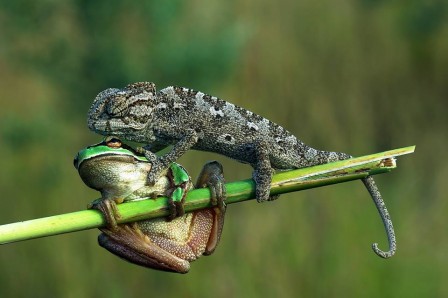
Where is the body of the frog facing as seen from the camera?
to the viewer's left

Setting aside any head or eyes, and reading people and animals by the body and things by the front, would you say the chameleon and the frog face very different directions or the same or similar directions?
same or similar directions

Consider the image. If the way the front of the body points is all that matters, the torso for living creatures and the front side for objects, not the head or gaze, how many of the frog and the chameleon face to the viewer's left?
2

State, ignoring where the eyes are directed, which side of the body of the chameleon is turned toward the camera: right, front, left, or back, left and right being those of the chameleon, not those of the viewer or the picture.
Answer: left
